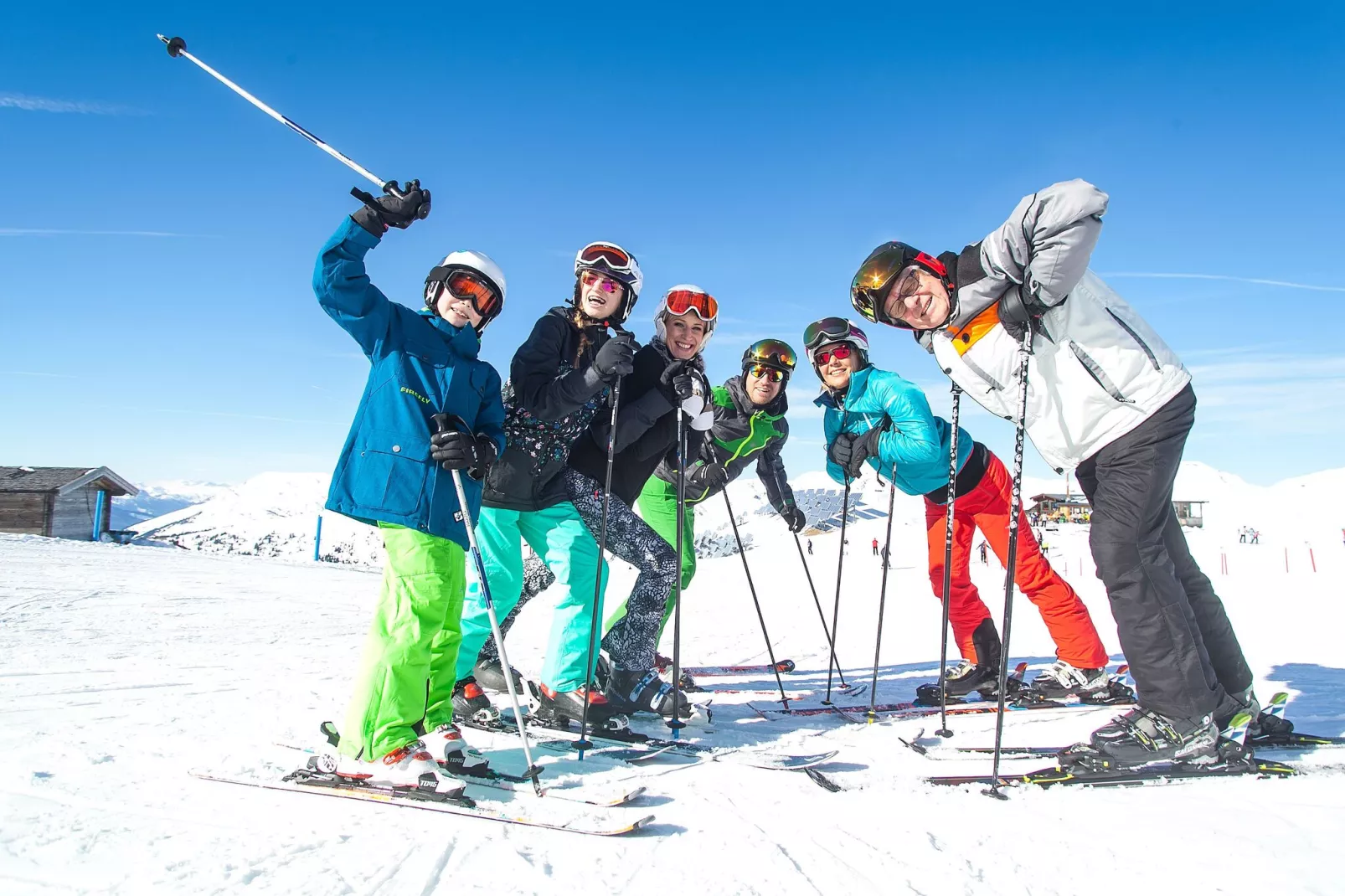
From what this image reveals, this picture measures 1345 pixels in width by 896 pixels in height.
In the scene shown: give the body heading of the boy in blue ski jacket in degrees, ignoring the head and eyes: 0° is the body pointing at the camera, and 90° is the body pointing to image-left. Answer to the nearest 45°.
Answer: approximately 315°

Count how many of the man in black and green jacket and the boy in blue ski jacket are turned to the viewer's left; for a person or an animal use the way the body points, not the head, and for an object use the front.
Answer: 0

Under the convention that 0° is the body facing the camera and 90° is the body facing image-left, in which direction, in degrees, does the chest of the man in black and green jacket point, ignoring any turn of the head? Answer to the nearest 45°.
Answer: approximately 315°

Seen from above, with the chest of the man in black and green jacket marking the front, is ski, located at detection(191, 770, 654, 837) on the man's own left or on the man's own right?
on the man's own right

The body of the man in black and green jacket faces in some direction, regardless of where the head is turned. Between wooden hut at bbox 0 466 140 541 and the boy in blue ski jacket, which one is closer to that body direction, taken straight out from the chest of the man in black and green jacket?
the boy in blue ski jacket

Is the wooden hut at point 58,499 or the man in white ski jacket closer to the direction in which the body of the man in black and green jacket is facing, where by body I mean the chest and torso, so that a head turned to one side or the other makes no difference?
the man in white ski jacket

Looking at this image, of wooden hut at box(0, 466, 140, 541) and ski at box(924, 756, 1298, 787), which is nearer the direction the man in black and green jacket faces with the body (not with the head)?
the ski

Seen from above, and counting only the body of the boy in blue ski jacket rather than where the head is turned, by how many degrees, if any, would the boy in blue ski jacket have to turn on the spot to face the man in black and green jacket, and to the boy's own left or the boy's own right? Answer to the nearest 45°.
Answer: approximately 90° to the boy's own left

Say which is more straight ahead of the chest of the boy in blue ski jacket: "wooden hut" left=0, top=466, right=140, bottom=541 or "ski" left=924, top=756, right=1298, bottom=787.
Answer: the ski
